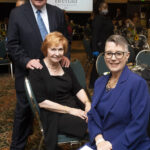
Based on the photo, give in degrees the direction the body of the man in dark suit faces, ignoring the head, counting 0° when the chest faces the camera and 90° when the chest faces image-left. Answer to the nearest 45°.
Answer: approximately 315°

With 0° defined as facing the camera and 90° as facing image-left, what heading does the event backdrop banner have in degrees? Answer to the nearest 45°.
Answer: approximately 0°

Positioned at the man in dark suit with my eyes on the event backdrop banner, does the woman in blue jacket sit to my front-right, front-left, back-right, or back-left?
back-right

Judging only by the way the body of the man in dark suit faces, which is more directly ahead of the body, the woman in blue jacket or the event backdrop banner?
the woman in blue jacket

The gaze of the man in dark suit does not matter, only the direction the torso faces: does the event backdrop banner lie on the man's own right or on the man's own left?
on the man's own left

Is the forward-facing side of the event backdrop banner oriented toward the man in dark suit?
yes

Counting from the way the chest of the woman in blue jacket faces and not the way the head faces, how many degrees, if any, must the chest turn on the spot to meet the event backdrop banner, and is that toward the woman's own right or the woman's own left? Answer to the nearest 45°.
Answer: approximately 135° to the woman's own right
